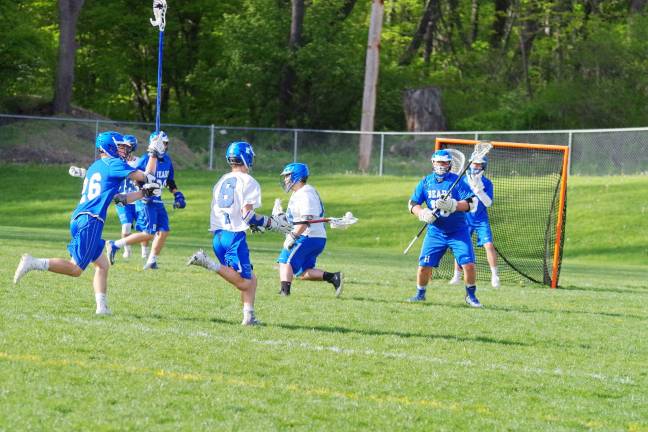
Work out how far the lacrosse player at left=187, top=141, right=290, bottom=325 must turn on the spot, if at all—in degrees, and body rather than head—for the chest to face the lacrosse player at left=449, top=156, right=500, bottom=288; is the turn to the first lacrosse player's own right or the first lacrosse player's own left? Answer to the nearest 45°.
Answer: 0° — they already face them

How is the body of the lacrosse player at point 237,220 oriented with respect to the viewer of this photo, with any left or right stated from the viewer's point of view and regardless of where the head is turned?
facing away from the viewer and to the right of the viewer

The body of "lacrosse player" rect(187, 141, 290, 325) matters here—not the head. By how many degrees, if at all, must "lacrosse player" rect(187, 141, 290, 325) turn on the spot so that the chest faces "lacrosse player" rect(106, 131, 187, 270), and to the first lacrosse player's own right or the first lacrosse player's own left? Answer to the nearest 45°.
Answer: approximately 45° to the first lacrosse player's own left

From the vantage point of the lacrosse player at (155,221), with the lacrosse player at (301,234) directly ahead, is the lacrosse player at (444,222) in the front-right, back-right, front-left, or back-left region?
front-left

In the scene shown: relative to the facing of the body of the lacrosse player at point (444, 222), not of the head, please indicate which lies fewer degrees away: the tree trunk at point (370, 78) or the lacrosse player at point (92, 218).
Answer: the lacrosse player

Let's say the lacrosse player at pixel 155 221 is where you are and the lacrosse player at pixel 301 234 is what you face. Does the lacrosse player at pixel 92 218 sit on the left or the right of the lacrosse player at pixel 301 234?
right

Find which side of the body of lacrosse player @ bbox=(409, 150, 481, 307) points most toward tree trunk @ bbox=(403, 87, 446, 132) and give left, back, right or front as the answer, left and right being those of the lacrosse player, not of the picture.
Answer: back

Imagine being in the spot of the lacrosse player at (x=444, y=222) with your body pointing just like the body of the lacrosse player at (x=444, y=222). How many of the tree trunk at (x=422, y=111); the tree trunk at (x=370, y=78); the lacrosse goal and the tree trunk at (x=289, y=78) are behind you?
4

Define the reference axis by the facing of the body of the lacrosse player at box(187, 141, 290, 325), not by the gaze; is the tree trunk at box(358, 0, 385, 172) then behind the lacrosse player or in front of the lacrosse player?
in front

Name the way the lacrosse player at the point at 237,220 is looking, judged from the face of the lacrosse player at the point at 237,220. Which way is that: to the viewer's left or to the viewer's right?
to the viewer's right

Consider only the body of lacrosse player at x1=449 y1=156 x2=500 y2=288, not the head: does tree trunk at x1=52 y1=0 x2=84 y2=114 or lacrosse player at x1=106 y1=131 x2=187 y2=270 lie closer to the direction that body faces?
the lacrosse player

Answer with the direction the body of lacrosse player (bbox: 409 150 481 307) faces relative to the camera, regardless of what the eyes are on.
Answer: toward the camera
